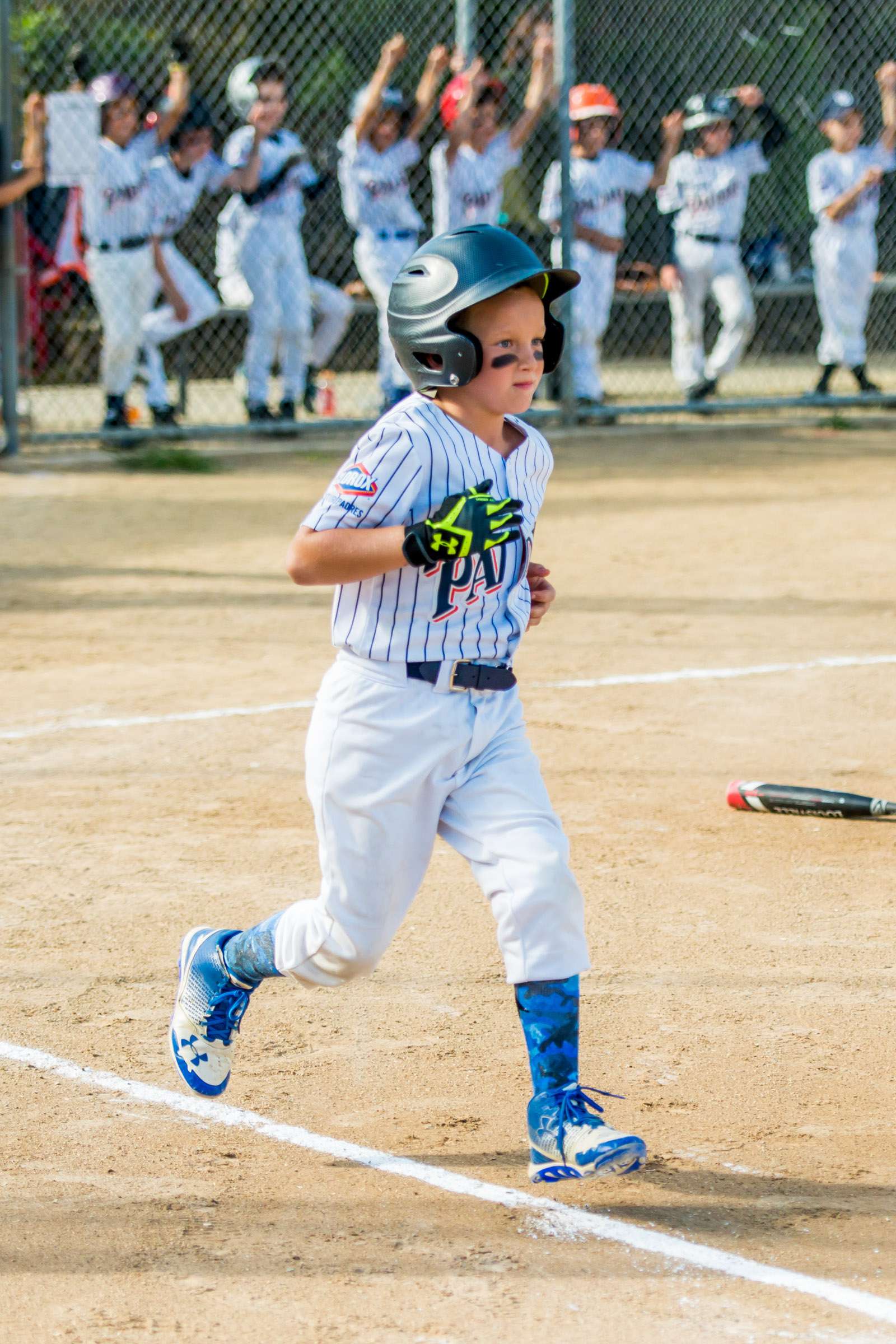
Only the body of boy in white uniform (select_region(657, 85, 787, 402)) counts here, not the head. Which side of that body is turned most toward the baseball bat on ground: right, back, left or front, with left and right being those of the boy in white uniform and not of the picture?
front

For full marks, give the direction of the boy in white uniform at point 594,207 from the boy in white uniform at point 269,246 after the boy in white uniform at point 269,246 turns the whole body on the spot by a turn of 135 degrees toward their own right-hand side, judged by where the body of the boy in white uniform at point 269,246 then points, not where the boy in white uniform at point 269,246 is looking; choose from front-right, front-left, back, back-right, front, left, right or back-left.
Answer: back-right

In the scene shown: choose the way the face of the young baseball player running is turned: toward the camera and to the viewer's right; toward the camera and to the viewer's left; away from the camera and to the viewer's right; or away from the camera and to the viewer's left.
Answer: toward the camera and to the viewer's right

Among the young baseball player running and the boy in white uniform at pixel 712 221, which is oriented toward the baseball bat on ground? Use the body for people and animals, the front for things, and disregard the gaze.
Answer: the boy in white uniform

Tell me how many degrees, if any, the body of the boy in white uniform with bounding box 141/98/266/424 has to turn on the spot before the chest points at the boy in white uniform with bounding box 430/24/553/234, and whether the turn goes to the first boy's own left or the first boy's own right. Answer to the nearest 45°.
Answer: approximately 45° to the first boy's own left

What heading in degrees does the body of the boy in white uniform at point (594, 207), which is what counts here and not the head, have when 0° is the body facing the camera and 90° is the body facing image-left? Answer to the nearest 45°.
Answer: approximately 0°

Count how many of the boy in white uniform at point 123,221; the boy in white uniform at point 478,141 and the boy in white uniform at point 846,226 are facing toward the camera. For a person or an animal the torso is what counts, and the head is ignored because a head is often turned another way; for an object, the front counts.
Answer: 3

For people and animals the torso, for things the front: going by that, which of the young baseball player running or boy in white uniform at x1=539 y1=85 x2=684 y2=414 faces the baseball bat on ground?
the boy in white uniform

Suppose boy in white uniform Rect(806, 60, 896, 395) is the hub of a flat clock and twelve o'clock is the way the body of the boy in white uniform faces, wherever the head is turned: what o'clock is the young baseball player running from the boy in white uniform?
The young baseball player running is roughly at 12 o'clock from the boy in white uniform.

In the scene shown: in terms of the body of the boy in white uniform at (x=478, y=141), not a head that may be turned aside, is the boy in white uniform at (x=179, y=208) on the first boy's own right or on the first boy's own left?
on the first boy's own right
